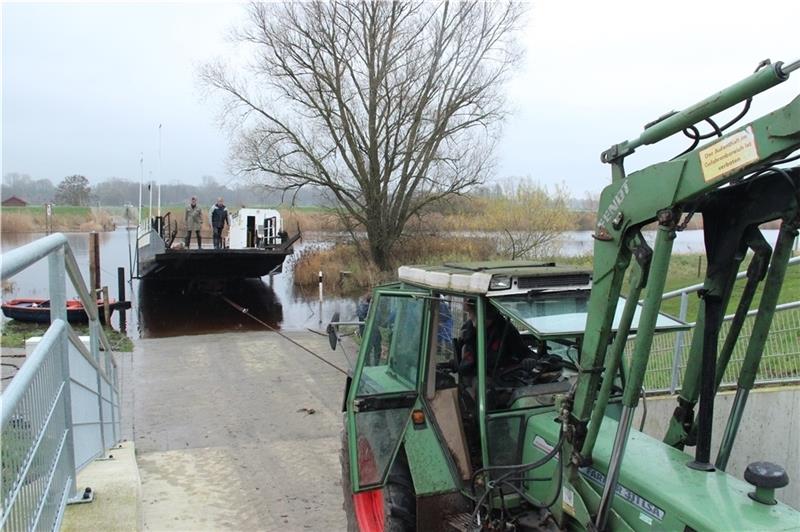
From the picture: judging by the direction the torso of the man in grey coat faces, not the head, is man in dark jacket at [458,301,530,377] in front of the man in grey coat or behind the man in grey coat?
in front

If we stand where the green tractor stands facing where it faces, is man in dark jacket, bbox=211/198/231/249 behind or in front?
behind

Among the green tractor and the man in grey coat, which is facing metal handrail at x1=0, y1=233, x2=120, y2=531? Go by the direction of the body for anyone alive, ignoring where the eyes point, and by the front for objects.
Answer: the man in grey coat

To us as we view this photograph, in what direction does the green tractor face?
facing the viewer and to the right of the viewer

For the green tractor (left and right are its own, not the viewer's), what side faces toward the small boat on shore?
back

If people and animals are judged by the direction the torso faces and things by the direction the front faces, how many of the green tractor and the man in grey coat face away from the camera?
0

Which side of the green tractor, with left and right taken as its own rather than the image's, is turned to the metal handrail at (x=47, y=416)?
right

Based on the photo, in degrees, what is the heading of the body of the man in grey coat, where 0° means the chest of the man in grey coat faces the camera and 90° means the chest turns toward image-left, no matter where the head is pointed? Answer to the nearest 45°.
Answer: approximately 0°

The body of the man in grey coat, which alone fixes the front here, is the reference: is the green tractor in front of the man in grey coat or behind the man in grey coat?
in front
